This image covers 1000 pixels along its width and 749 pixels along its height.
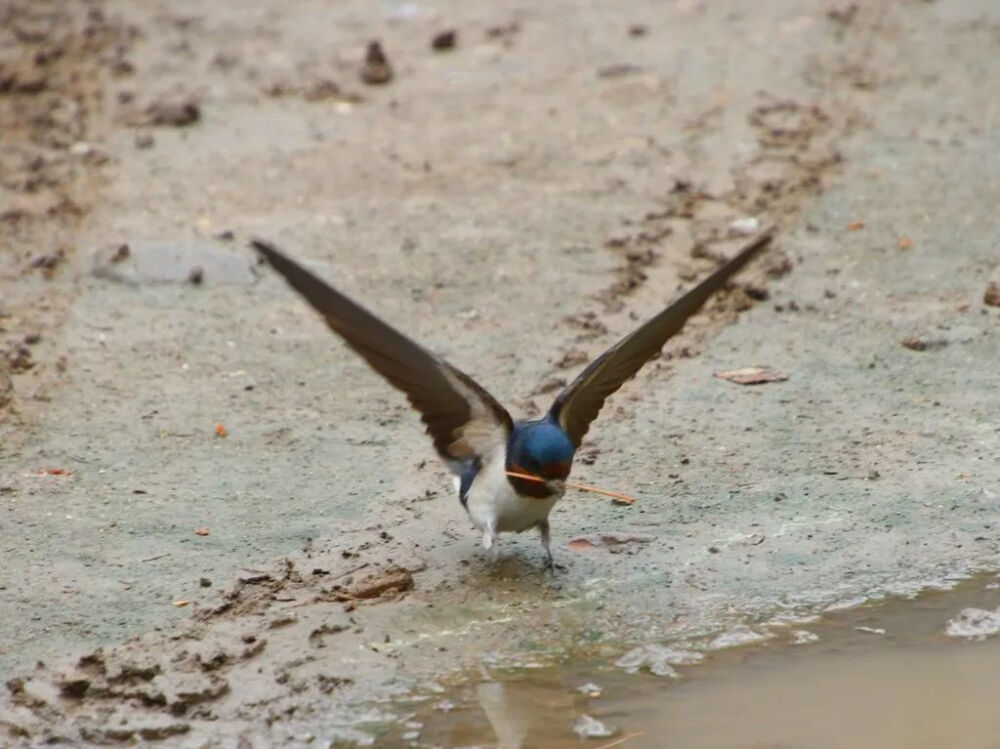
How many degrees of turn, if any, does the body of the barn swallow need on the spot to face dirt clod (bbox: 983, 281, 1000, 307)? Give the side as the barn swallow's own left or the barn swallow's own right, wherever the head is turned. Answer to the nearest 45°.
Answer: approximately 90° to the barn swallow's own left

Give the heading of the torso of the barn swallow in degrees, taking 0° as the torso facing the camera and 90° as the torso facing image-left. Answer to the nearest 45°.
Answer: approximately 315°

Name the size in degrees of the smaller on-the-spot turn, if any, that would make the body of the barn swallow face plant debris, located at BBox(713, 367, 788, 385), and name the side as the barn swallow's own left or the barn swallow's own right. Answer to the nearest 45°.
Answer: approximately 90° to the barn swallow's own left

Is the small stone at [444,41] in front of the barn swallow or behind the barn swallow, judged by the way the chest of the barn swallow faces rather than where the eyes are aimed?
behind

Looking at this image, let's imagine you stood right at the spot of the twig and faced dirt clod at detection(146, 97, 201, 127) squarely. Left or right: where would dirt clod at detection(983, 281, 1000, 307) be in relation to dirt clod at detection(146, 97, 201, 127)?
right

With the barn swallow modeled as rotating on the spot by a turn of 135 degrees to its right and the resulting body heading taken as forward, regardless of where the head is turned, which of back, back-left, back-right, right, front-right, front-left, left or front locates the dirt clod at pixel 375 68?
right
